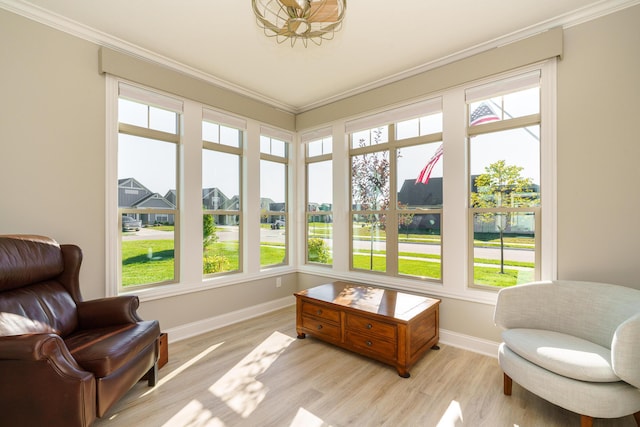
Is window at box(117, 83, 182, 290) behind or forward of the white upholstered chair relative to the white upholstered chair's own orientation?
forward

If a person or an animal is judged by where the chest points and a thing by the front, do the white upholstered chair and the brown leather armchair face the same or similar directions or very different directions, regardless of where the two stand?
very different directions

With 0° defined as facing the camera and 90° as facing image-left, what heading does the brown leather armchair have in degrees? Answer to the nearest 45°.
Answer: approximately 315°

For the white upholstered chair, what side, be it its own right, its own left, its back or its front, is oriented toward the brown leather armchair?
front

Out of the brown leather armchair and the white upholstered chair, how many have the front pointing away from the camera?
0

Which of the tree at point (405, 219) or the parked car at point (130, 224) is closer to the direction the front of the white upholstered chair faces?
the parked car

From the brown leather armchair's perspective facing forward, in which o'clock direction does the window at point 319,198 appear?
The window is roughly at 10 o'clock from the brown leather armchair.

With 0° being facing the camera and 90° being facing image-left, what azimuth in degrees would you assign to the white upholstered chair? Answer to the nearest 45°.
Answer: approximately 45°

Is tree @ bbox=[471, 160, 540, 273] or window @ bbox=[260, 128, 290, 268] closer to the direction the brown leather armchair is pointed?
the tree
